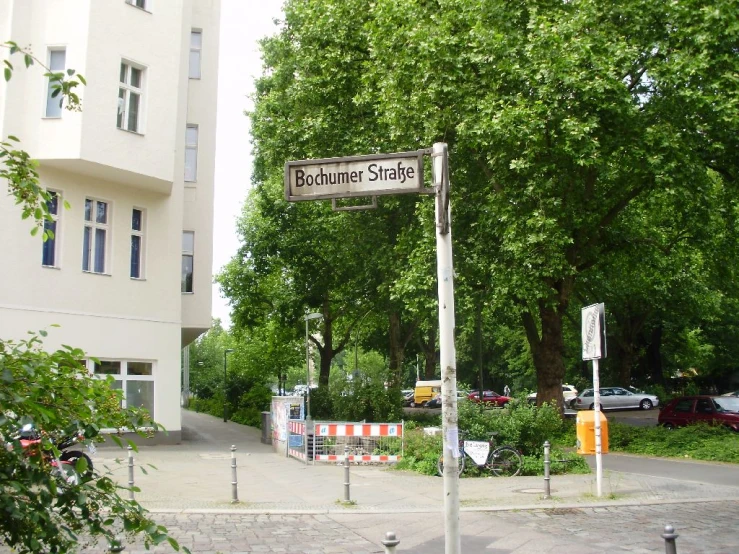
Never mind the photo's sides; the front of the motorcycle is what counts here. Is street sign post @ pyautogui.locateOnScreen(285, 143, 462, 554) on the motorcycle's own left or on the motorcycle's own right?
on the motorcycle's own left

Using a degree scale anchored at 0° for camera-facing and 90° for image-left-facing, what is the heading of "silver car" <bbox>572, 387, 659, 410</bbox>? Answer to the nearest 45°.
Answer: approximately 270°

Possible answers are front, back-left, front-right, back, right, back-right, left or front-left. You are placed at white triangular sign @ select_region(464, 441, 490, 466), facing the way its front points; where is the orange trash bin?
front-left

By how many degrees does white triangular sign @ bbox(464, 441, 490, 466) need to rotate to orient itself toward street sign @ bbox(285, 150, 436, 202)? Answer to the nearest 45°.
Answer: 0° — it already faces it

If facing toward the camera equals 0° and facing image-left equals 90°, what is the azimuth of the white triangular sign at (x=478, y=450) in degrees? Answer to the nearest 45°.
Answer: approximately 0°

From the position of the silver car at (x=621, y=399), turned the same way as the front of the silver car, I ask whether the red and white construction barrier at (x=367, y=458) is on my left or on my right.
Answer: on my right

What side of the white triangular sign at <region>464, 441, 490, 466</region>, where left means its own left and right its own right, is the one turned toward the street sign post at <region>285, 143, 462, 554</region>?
front
